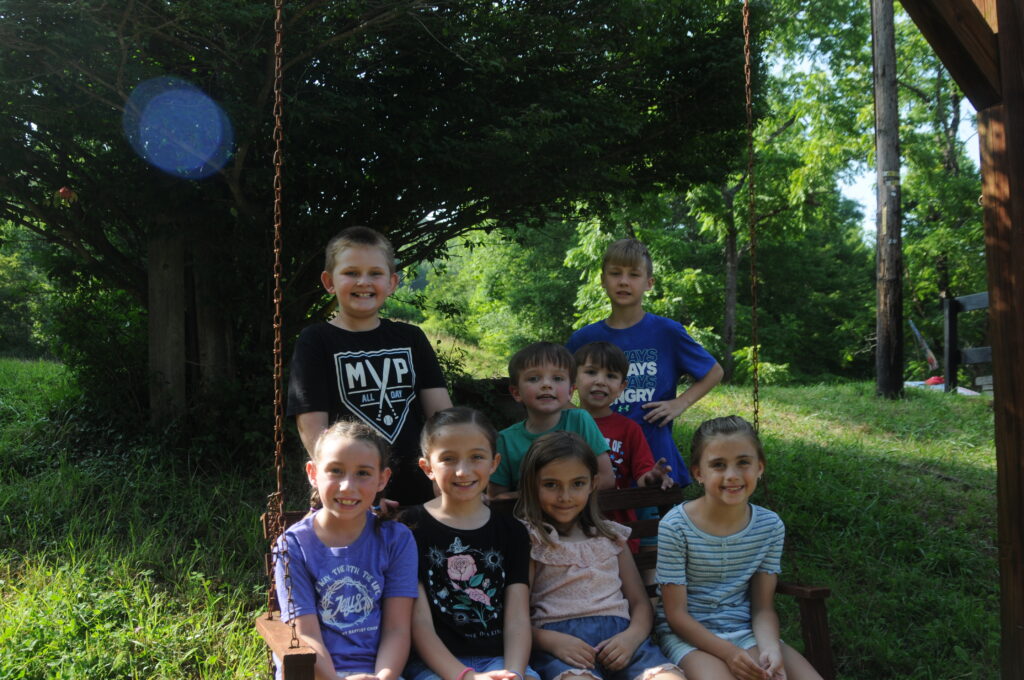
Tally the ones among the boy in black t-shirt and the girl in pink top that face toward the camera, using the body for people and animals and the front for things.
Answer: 2

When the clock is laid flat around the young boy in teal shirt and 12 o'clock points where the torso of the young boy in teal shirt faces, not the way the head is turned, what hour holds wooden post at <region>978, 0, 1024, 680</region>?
The wooden post is roughly at 9 o'clock from the young boy in teal shirt.

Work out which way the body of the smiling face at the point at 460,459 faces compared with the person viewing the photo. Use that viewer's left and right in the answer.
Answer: facing the viewer

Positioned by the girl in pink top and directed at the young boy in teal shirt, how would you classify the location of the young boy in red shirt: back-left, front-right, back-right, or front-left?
front-right

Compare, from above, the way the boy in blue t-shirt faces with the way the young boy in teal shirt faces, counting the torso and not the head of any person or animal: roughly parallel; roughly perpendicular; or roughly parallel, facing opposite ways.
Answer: roughly parallel

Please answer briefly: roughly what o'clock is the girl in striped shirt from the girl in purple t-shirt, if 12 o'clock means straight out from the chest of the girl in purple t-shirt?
The girl in striped shirt is roughly at 9 o'clock from the girl in purple t-shirt.

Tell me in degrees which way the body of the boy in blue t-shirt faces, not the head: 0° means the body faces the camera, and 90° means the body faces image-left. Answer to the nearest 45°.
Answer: approximately 0°

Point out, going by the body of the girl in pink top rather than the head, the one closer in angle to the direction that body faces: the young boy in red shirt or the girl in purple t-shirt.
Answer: the girl in purple t-shirt

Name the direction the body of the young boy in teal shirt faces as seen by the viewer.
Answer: toward the camera

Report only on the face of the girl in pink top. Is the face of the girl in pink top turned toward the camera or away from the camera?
toward the camera

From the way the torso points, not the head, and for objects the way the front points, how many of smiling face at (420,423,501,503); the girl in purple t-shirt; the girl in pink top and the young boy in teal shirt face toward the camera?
4

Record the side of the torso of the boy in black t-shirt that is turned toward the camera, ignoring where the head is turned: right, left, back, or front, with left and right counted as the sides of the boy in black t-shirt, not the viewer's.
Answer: front

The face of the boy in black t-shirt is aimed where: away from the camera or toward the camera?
toward the camera

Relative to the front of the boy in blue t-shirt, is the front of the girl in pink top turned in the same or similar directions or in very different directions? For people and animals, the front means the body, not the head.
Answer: same or similar directions

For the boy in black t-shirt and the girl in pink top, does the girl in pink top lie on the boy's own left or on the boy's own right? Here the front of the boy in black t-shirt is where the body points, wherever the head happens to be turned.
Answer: on the boy's own left

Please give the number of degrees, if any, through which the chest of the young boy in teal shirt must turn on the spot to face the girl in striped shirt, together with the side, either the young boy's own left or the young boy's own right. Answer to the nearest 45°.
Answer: approximately 45° to the young boy's own left
